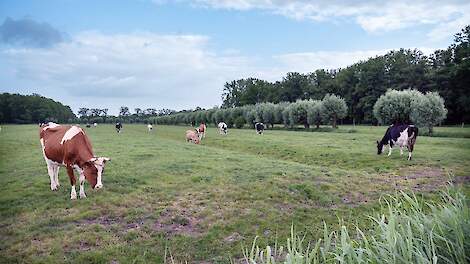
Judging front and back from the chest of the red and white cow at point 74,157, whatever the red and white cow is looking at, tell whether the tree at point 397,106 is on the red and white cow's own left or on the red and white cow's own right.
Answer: on the red and white cow's own left

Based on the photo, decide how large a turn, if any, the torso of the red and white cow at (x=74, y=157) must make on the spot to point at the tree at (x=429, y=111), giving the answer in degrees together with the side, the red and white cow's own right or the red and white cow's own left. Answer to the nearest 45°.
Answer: approximately 45° to the red and white cow's own left

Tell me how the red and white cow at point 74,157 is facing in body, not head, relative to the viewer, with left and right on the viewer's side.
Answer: facing the viewer and to the right of the viewer

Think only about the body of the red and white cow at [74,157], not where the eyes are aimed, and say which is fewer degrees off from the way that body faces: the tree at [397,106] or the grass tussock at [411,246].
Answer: the grass tussock

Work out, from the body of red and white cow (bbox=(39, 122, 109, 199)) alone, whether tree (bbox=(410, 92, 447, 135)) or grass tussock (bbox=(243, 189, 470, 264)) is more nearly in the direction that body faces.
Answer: the grass tussock

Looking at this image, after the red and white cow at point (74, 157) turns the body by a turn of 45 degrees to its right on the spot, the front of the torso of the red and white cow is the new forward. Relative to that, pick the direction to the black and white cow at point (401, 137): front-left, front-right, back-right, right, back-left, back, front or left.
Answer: left

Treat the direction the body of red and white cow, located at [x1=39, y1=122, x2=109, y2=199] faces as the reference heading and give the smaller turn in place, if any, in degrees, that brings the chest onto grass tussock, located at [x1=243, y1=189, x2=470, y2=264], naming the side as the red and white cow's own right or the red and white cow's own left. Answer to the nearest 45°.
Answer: approximately 45° to the red and white cow's own right
